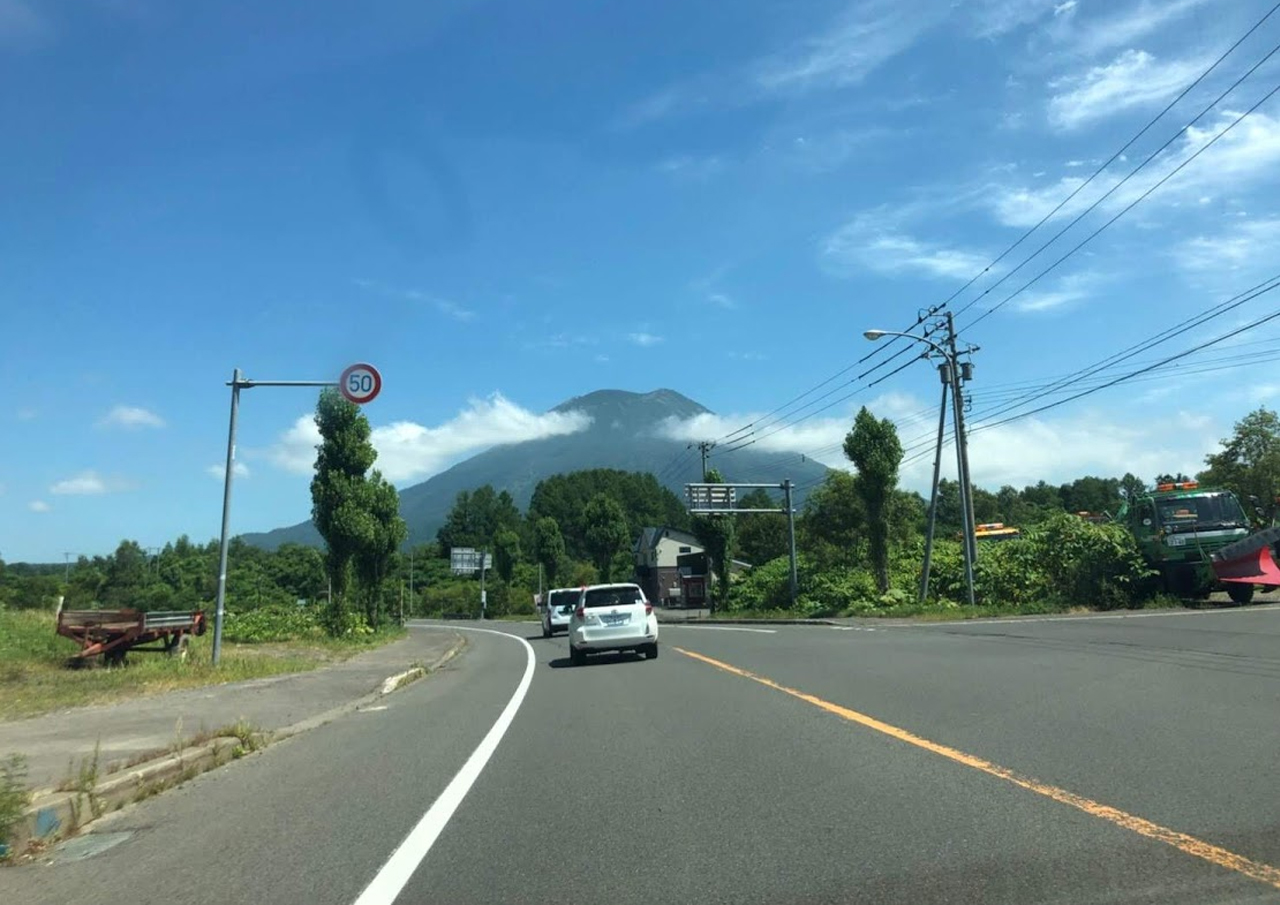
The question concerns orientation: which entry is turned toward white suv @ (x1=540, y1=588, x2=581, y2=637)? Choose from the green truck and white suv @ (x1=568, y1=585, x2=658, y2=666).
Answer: white suv @ (x1=568, y1=585, x2=658, y2=666)

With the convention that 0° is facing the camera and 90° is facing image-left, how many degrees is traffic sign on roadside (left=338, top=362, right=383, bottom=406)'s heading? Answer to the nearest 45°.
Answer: approximately 0°

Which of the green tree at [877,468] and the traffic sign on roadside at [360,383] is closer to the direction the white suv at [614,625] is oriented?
the green tree

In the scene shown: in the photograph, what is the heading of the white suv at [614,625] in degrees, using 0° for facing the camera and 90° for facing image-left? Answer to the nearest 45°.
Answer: approximately 180°

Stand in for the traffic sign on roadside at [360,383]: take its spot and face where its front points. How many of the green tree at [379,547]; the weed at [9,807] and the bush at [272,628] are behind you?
2

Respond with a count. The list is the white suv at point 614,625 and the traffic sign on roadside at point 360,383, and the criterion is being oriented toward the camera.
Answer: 1

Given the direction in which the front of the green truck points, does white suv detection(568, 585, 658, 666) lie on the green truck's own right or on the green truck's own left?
on the green truck's own right

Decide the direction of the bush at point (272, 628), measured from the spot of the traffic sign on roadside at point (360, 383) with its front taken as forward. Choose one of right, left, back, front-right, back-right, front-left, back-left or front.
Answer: back

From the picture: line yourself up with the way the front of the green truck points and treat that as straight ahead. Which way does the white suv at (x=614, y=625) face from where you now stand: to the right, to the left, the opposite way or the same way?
the opposite way

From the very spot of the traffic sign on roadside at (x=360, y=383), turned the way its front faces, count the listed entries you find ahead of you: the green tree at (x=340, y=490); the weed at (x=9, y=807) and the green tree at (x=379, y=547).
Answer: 1

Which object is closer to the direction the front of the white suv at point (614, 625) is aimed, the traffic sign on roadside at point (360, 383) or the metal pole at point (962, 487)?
the metal pole

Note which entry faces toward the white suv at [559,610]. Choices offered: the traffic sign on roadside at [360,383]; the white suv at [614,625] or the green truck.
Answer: the white suv at [614,625]

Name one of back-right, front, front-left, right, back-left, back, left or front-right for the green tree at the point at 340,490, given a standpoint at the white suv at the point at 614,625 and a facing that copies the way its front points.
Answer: front-left
